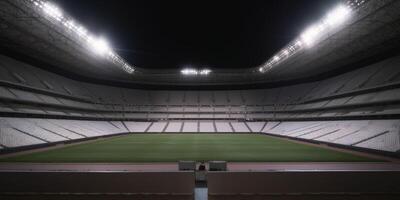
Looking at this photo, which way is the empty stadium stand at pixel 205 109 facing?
toward the camera

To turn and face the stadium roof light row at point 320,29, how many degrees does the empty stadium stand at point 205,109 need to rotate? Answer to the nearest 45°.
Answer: approximately 45° to its left

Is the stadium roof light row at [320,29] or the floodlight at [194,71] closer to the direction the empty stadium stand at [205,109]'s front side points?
the stadium roof light row
